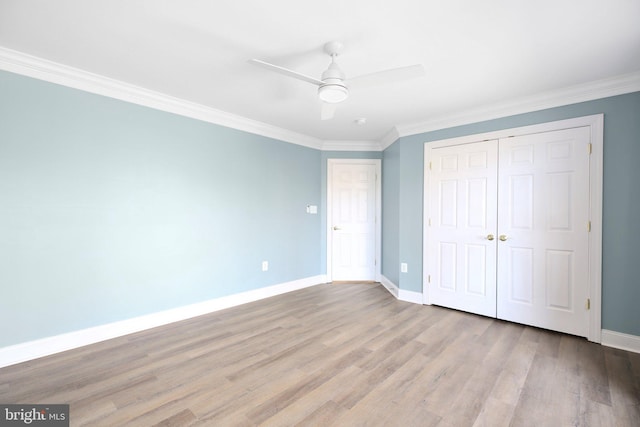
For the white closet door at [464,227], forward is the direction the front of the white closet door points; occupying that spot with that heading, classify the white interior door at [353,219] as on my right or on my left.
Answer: on my right

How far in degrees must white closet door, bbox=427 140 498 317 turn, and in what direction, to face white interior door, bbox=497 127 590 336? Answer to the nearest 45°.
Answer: approximately 135° to its left

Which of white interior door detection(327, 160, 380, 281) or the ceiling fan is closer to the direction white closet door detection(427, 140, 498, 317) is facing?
the ceiling fan

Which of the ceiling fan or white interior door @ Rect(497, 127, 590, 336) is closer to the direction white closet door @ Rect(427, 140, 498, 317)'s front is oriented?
the ceiling fan

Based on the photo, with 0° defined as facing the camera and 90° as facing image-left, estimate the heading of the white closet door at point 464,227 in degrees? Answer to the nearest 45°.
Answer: approximately 45°

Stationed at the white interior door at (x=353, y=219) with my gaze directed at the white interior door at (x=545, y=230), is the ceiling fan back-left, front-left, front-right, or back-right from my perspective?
front-right

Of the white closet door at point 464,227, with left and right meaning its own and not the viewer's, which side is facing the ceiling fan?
front

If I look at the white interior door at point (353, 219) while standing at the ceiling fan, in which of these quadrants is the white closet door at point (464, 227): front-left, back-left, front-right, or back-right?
front-right
